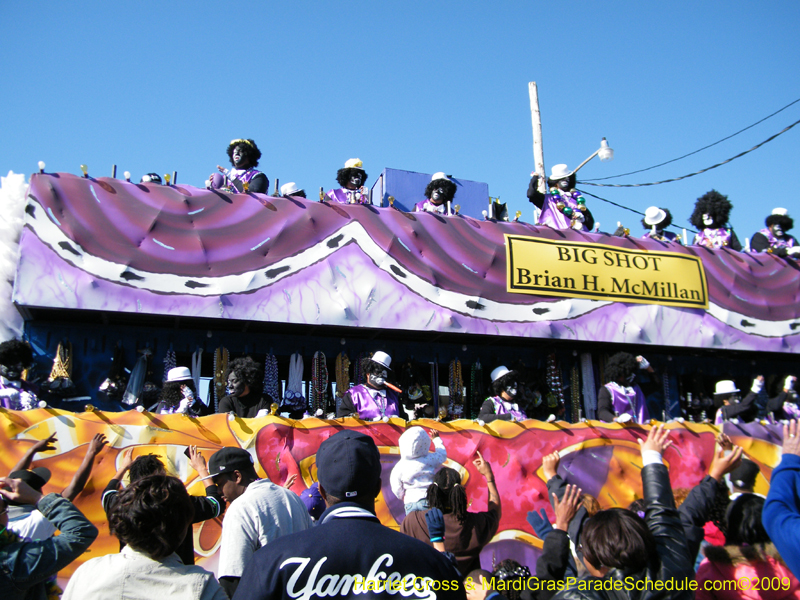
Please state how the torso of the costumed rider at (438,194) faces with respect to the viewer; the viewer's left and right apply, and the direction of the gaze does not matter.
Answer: facing the viewer

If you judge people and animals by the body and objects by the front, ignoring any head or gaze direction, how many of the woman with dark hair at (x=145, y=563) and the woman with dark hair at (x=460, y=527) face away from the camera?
2

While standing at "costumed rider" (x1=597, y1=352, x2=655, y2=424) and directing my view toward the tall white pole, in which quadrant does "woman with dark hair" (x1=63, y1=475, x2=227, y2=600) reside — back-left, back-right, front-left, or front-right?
back-left

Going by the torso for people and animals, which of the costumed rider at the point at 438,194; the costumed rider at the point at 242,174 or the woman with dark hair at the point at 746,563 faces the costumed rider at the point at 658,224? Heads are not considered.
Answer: the woman with dark hair

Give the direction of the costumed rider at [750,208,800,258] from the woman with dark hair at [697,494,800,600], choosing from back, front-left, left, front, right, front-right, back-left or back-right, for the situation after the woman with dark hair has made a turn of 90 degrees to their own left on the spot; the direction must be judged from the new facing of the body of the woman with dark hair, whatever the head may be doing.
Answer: right

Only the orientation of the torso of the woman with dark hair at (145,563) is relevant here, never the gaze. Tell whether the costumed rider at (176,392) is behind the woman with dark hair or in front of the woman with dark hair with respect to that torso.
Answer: in front

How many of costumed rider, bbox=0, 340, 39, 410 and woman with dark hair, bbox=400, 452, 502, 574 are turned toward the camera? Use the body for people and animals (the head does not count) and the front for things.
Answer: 1

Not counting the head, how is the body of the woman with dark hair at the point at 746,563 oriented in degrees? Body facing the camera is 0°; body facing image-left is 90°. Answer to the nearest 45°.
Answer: approximately 180°

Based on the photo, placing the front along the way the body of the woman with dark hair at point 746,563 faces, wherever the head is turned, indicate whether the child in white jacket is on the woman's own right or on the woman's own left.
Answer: on the woman's own left

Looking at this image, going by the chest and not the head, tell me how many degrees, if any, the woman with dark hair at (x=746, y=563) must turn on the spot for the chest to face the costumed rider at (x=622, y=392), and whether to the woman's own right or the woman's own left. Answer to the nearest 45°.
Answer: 0° — they already face them

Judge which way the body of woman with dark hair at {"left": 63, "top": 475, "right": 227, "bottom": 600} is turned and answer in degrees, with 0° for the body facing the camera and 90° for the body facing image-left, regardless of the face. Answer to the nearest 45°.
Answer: approximately 180°

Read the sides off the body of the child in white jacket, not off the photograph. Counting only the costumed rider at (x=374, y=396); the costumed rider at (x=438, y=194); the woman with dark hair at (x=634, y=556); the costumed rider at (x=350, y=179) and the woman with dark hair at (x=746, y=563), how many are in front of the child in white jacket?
3

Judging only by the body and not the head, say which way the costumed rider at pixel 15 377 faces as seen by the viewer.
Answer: toward the camera

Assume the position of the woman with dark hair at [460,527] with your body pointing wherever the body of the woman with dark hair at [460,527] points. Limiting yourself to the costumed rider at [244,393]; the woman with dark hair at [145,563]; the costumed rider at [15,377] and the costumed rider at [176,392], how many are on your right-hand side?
0

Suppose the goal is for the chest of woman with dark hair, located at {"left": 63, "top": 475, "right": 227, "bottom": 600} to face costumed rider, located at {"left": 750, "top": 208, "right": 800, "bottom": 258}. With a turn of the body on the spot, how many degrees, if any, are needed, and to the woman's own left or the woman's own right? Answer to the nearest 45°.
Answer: approximately 45° to the woman's own right

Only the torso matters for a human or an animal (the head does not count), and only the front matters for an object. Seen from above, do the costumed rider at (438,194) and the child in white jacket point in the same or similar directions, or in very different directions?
very different directions

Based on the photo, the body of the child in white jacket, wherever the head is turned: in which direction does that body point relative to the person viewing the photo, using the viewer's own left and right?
facing away from the viewer

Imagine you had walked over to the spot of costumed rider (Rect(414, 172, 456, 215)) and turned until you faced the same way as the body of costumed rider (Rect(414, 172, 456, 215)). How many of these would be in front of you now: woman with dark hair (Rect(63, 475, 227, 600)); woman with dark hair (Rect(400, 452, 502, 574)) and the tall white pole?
2

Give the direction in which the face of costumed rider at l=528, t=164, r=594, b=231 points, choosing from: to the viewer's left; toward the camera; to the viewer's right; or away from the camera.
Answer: toward the camera

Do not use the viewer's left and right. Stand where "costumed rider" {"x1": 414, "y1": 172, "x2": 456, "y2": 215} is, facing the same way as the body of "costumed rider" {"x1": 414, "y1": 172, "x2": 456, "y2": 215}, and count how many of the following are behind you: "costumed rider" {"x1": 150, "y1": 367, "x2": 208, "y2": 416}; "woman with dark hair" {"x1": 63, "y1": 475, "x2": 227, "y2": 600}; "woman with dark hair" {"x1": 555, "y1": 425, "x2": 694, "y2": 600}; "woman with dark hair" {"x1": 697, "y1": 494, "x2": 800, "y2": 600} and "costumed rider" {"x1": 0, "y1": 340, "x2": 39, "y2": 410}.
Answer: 0

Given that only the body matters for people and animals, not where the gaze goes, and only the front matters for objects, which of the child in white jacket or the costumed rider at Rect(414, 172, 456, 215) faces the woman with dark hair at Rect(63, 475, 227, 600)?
the costumed rider
